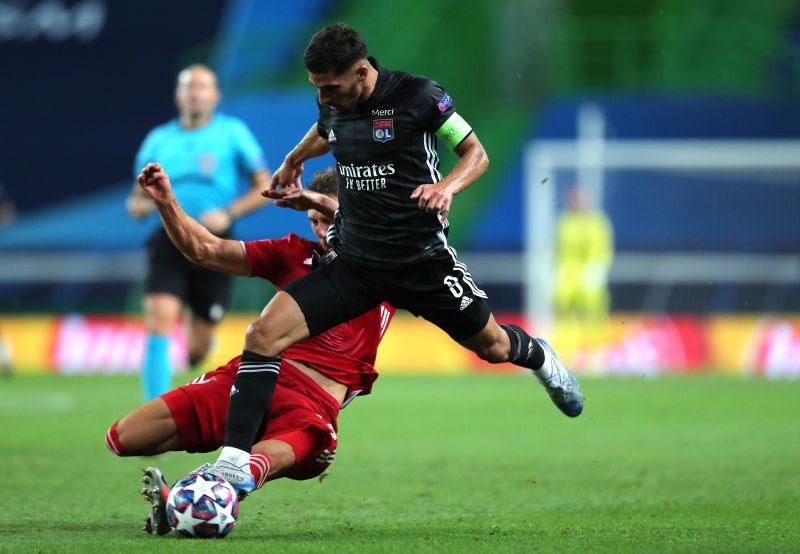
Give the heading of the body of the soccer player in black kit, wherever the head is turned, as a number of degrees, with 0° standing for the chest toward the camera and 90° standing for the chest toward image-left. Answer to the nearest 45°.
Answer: approximately 45°

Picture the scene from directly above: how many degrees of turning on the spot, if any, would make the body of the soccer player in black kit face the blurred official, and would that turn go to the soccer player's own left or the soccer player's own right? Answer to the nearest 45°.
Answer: approximately 135° to the soccer player's own right

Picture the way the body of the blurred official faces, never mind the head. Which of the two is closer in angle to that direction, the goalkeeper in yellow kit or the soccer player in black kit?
the soccer player in black kit

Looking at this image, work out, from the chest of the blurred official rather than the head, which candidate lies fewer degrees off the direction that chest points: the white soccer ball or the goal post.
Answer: the white soccer ball

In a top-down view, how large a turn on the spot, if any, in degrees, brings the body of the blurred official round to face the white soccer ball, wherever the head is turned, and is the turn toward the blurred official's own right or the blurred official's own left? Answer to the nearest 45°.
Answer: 0° — they already face it
